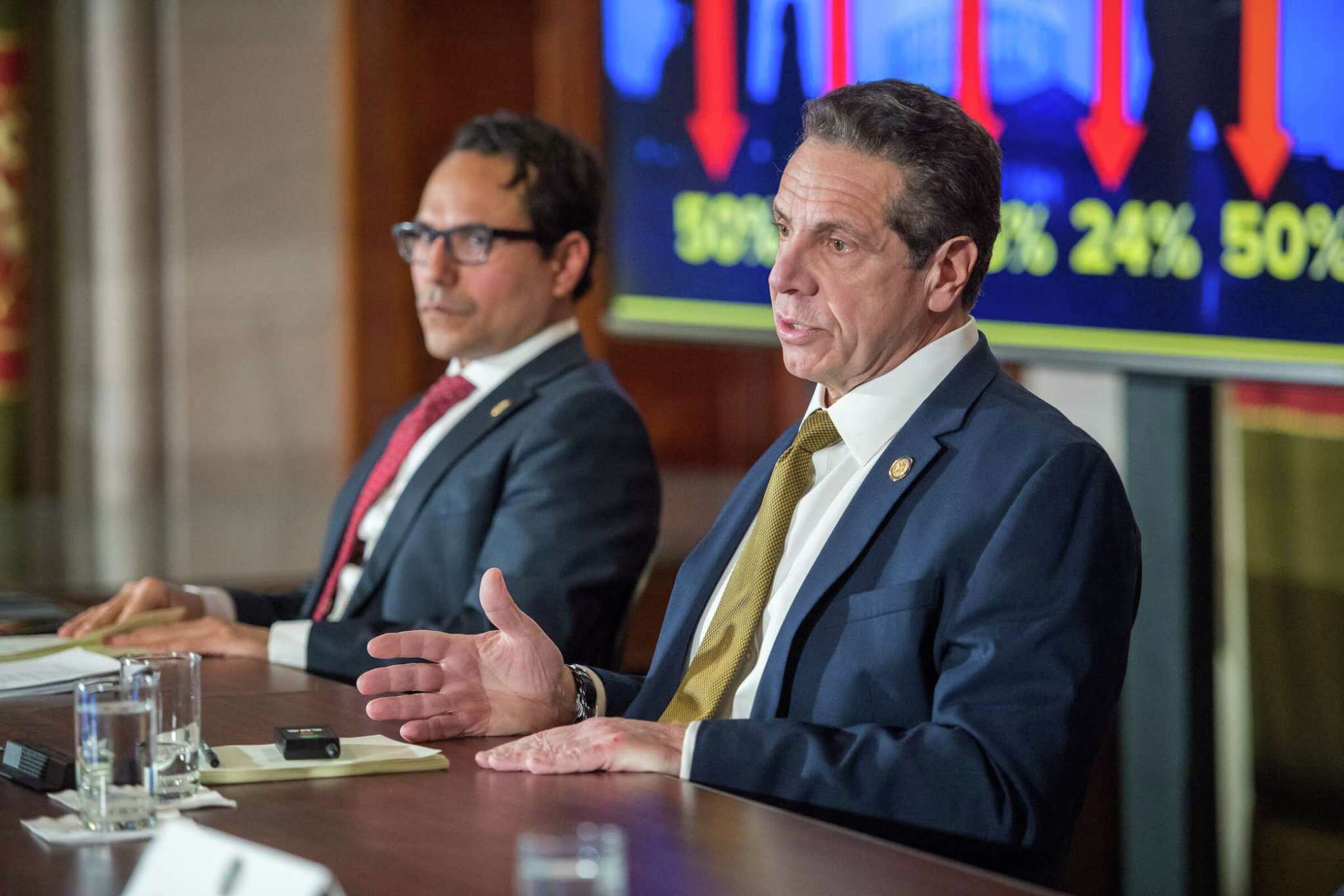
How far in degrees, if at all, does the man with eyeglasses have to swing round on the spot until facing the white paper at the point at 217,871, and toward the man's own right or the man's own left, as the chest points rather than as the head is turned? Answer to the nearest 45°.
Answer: approximately 45° to the man's own left

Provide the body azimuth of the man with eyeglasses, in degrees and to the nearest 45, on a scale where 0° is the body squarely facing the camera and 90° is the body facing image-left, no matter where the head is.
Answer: approximately 45°

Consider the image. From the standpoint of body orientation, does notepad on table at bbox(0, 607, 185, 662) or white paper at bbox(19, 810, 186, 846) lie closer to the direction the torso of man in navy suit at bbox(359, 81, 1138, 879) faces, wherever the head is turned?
the white paper

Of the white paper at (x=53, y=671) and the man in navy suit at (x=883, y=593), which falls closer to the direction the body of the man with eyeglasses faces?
the white paper

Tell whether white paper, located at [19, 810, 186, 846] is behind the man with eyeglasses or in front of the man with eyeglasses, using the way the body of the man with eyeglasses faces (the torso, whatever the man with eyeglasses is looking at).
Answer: in front

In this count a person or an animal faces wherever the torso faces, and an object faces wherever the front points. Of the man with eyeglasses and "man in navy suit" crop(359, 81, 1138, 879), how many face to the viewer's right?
0

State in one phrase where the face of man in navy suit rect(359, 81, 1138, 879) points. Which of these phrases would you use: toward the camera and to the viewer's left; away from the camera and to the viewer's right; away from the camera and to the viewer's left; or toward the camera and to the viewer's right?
toward the camera and to the viewer's left

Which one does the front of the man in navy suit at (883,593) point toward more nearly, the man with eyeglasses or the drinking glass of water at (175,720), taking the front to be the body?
the drinking glass of water

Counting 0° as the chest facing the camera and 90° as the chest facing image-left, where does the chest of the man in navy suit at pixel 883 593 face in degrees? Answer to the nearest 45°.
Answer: approximately 45°

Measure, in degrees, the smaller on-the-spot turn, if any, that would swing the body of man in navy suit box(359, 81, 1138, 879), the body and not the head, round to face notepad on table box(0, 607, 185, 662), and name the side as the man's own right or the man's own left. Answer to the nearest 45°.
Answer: approximately 90° to the man's own right
